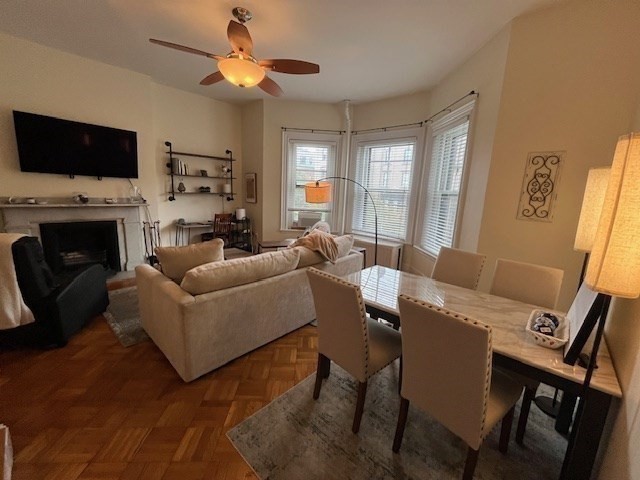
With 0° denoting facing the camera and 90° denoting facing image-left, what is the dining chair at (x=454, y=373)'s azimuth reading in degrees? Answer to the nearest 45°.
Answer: approximately 225°

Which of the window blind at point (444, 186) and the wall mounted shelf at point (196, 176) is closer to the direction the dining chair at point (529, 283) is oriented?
the wall mounted shelf

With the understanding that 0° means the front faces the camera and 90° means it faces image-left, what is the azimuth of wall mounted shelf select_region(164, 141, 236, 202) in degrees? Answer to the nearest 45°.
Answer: approximately 315°

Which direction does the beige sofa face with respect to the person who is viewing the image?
facing away from the viewer and to the left of the viewer

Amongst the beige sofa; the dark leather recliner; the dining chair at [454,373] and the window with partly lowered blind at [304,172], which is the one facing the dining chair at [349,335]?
the window with partly lowered blind

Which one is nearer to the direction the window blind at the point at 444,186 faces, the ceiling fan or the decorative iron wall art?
the ceiling fan

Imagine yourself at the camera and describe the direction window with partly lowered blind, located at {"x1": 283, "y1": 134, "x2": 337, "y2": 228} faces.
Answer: facing the viewer

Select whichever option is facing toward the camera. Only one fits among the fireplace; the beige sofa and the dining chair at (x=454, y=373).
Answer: the fireplace

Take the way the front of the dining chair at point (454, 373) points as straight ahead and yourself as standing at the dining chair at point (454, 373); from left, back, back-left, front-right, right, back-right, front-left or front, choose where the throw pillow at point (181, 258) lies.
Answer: back-left

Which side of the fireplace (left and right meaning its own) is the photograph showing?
front

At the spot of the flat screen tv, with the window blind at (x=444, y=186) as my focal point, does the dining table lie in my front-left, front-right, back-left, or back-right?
front-right

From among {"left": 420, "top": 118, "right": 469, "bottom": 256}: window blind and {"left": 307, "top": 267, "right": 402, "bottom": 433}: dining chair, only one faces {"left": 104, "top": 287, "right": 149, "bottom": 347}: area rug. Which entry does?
the window blind

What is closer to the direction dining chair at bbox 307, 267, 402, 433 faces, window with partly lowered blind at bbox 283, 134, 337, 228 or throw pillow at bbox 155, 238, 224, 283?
the window with partly lowered blind

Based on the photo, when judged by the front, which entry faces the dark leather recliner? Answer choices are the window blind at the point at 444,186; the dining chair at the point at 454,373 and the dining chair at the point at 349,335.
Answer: the window blind

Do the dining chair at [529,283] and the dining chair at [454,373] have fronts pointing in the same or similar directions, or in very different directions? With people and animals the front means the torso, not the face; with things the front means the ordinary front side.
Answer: very different directions

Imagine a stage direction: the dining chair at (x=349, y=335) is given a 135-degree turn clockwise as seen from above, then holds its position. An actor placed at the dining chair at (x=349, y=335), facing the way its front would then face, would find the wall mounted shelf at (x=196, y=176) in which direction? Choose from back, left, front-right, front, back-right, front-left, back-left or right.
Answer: back-right

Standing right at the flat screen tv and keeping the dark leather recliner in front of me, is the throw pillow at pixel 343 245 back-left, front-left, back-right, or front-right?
front-left
